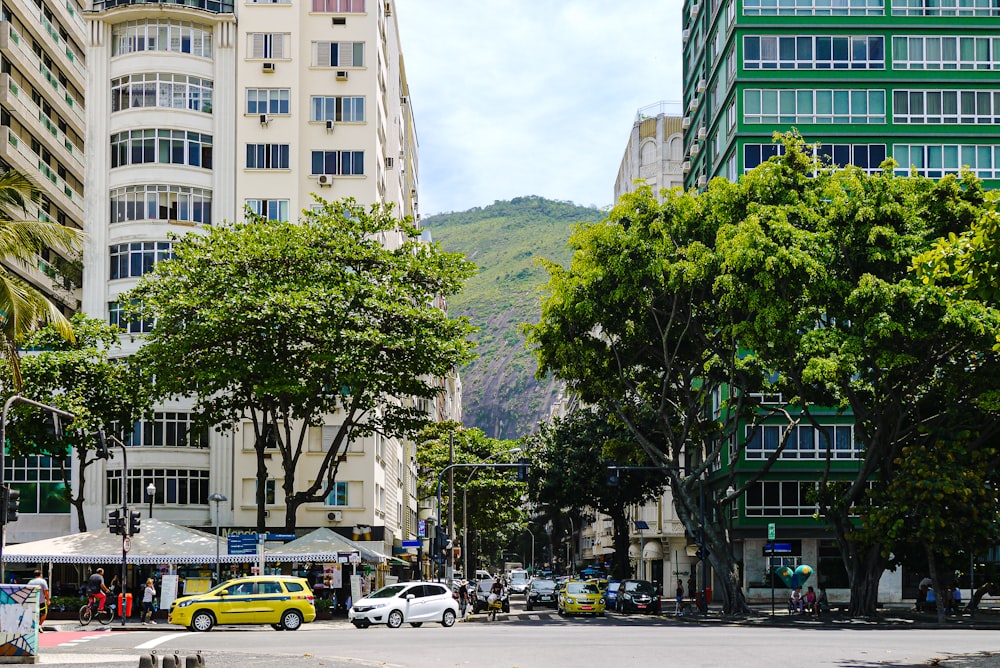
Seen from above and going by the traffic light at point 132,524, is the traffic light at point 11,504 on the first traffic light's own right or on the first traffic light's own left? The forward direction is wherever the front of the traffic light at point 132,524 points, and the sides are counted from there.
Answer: on the first traffic light's own right

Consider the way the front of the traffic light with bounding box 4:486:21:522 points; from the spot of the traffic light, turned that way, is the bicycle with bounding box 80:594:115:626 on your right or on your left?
on your left

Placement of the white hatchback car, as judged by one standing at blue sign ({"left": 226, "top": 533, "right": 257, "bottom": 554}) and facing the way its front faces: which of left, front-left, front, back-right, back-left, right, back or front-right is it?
front-left

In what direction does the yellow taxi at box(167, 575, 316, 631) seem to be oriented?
to the viewer's left

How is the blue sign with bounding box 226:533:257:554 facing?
toward the camera

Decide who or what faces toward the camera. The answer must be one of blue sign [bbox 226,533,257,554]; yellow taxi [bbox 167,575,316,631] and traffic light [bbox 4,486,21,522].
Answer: the blue sign

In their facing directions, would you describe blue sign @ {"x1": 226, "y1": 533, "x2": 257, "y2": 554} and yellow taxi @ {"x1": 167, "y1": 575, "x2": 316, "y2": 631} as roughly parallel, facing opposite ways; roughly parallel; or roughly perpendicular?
roughly perpendicular

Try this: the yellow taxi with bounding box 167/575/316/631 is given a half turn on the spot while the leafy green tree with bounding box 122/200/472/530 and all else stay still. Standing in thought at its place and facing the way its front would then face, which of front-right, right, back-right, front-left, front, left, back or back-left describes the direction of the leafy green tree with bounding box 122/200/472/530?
left
